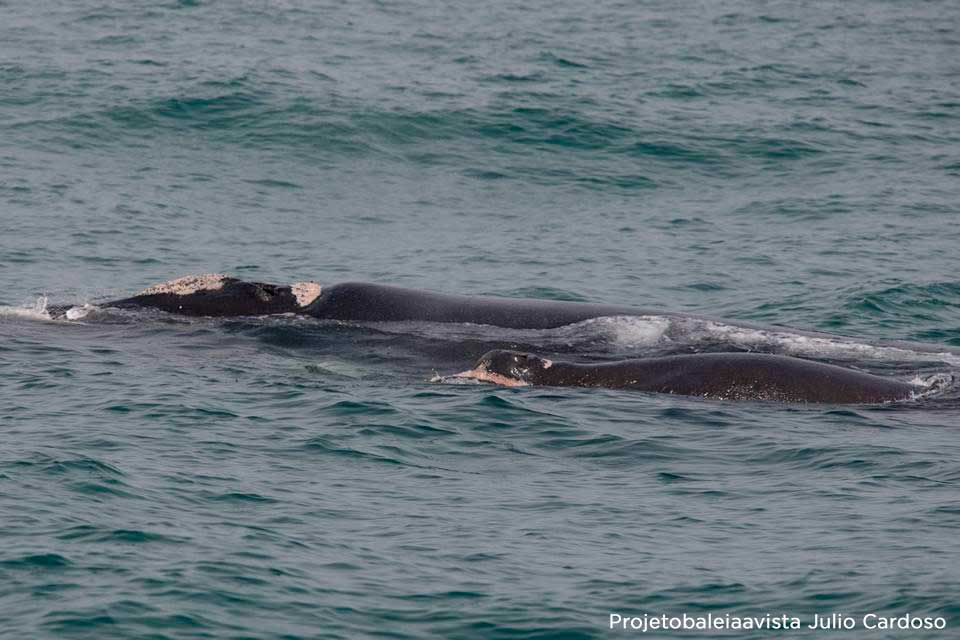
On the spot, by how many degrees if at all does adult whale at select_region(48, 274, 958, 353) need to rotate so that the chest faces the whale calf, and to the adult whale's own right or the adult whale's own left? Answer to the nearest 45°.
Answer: approximately 135° to the adult whale's own left

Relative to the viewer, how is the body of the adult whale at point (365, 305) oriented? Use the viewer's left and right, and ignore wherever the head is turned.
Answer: facing to the left of the viewer
